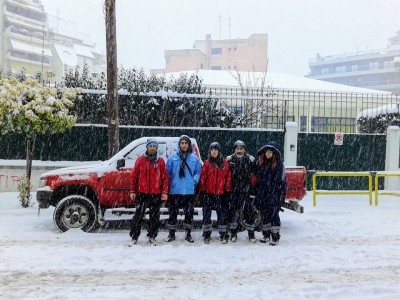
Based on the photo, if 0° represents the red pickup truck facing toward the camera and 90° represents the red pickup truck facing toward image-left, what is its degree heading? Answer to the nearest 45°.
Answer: approximately 90°

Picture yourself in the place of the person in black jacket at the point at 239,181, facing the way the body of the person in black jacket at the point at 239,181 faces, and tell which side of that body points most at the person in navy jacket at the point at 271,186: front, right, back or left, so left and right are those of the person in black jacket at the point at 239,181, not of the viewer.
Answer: left

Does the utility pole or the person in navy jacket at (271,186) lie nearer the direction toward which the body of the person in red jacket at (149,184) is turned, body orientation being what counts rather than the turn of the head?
the person in navy jacket

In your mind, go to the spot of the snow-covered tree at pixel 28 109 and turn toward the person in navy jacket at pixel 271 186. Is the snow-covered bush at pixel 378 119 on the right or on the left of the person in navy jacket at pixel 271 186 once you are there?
left

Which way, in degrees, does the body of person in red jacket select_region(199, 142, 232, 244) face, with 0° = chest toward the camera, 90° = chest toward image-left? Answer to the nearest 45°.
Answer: approximately 0°

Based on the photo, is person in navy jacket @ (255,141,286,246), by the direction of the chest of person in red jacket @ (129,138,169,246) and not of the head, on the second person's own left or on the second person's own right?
on the second person's own left

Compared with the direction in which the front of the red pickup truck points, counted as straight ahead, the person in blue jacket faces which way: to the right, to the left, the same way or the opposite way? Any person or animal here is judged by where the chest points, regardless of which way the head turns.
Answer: to the left

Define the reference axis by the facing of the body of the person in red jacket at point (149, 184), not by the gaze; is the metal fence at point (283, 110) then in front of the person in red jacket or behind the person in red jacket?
behind

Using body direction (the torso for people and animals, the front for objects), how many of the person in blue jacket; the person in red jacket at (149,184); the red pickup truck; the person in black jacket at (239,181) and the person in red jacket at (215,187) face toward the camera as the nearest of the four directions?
4

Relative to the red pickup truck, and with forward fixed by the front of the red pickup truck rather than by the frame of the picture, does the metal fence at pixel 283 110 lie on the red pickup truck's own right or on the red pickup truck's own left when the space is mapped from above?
on the red pickup truck's own right

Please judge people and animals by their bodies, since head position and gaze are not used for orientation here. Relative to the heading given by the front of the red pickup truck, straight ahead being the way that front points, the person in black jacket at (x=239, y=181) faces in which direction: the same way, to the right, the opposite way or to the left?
to the left
